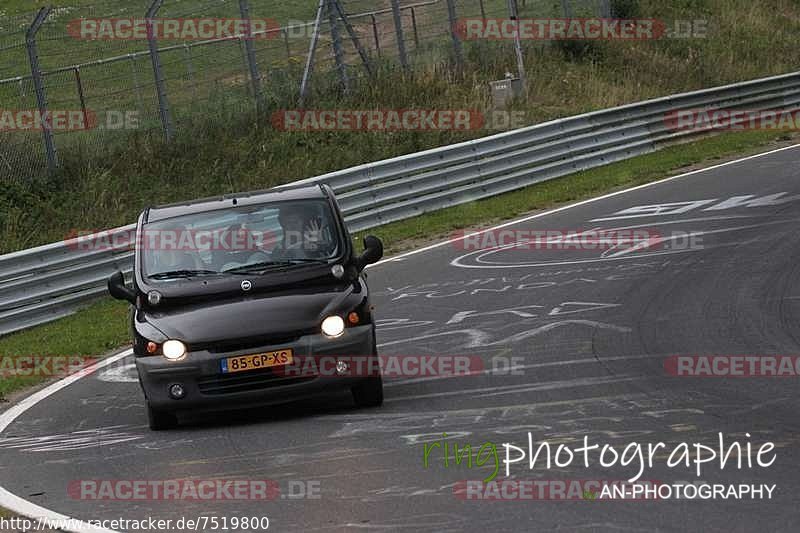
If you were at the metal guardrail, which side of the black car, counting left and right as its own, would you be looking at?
back

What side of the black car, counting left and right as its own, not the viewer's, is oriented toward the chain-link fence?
back

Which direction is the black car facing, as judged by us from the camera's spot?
facing the viewer
